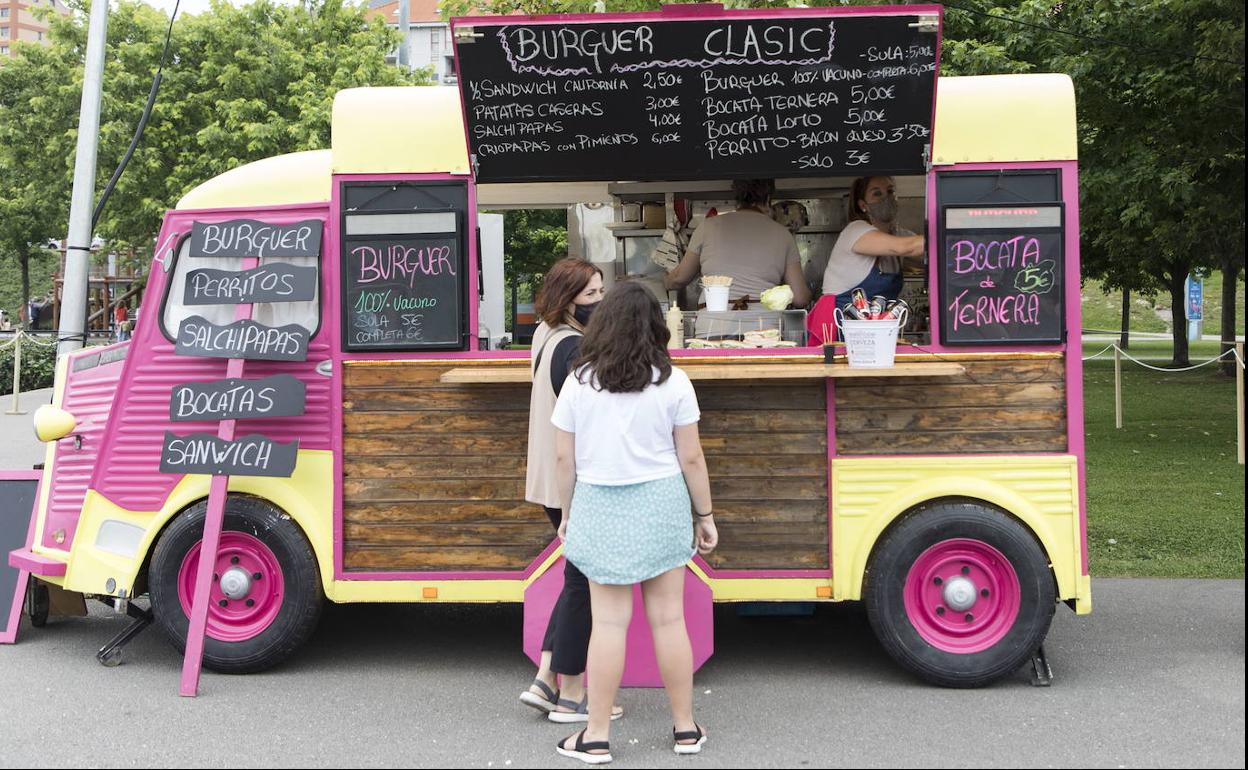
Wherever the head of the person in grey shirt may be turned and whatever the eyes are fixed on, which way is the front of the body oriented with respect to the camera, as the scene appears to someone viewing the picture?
away from the camera

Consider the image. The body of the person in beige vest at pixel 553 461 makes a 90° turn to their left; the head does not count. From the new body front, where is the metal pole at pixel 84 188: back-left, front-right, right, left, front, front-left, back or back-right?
front-left

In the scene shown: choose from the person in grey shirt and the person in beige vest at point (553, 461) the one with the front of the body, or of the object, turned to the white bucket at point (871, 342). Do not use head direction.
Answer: the person in beige vest

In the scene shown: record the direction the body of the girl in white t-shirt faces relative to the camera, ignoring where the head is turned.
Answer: away from the camera

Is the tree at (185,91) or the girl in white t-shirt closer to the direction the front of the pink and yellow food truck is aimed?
the tree

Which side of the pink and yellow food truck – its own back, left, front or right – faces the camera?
left
